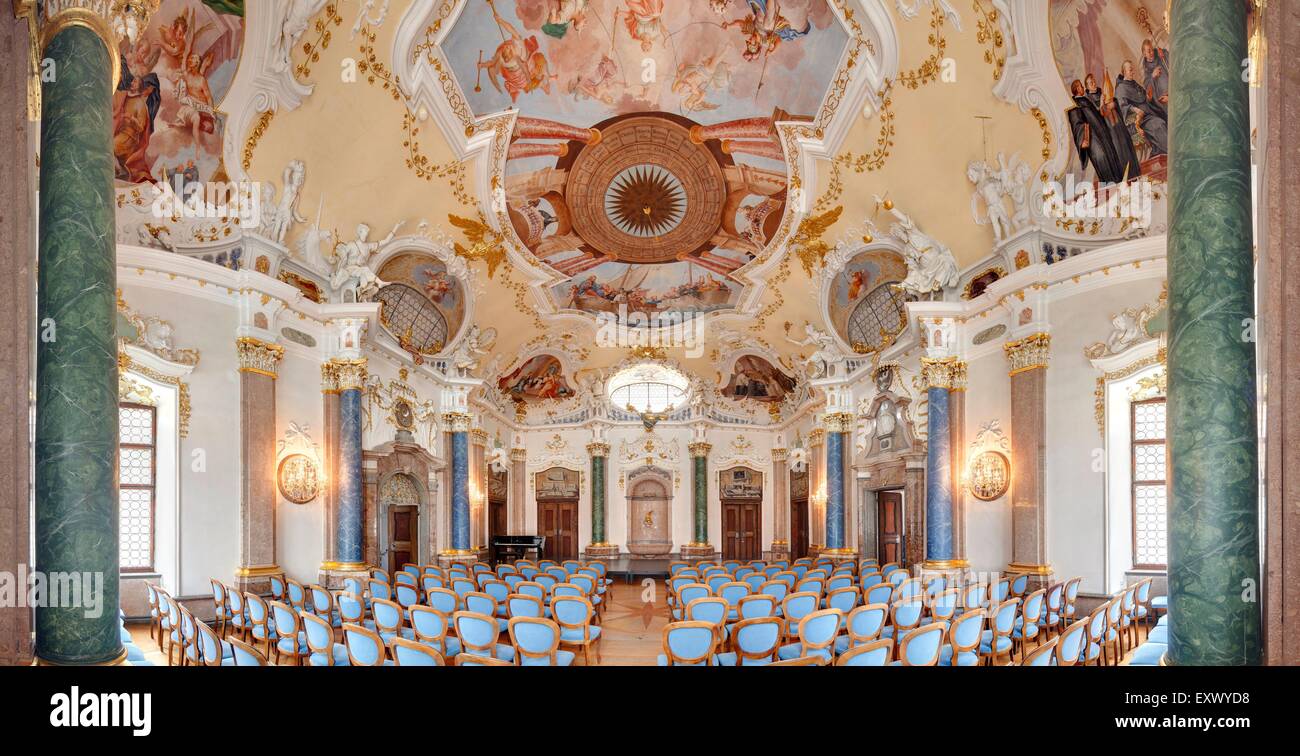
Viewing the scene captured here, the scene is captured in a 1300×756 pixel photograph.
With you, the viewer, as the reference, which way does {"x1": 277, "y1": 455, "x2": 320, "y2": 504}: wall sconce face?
facing the viewer and to the right of the viewer

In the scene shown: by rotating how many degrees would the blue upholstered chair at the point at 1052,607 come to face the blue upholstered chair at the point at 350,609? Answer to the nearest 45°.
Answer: approximately 90° to its left

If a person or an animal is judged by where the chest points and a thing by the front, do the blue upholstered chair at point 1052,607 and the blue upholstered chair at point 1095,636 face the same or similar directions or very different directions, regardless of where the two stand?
same or similar directions

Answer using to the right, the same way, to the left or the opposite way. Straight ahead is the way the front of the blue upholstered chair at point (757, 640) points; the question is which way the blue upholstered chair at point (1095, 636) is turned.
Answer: the same way

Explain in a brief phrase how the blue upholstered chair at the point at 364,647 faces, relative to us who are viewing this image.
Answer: facing away from the viewer and to the right of the viewer

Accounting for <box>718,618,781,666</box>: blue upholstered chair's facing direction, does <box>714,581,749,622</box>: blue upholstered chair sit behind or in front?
in front

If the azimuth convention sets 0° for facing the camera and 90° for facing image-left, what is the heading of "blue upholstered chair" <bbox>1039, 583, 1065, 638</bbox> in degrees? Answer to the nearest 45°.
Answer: approximately 135°

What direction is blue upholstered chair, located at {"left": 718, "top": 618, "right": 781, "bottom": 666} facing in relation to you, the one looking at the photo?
facing away from the viewer and to the left of the viewer

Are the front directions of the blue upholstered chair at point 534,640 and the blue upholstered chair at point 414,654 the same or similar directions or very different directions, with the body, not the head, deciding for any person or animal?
same or similar directions

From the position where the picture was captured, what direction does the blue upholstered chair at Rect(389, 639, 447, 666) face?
facing away from the viewer and to the right of the viewer

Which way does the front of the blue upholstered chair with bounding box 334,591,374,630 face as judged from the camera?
facing away from the viewer and to the right of the viewer

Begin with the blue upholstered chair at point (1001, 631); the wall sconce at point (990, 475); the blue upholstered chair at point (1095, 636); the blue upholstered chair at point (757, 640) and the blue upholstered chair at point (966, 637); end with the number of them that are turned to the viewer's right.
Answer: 0

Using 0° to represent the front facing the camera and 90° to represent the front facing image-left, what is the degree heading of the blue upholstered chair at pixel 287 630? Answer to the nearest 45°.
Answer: approximately 225°

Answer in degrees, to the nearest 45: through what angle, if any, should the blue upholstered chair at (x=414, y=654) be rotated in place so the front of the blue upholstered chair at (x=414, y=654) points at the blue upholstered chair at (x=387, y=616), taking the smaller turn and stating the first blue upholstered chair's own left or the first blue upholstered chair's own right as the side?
approximately 45° to the first blue upholstered chair's own left

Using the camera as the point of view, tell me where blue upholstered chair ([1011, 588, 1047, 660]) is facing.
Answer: facing away from the viewer and to the left of the viewer
